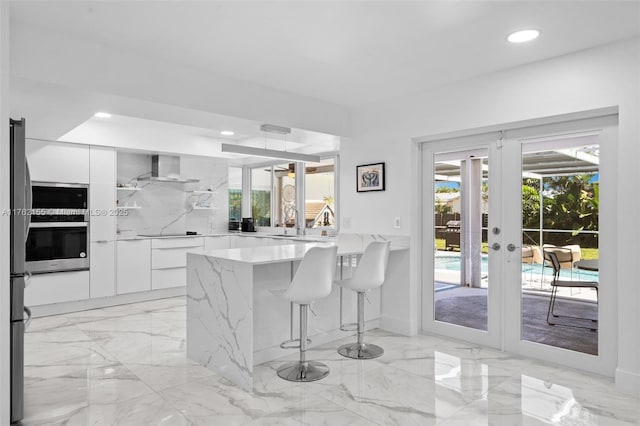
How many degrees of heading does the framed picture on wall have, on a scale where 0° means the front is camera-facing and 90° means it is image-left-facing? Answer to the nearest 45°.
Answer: approximately 45°

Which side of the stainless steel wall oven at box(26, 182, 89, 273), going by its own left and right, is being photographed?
front

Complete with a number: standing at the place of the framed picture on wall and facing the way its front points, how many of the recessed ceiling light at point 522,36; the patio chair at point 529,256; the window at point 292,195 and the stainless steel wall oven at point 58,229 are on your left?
2

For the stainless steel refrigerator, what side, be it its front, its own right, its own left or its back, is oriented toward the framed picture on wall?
front

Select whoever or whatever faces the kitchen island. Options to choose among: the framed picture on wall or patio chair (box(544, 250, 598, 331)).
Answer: the framed picture on wall

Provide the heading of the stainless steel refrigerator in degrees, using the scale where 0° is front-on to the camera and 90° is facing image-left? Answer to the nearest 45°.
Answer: approximately 270°

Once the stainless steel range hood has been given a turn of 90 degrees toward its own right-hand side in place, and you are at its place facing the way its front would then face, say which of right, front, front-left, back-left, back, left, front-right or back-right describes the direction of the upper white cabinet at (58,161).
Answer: front

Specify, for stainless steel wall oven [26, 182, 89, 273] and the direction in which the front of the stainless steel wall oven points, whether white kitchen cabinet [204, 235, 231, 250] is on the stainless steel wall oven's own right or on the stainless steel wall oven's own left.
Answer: on the stainless steel wall oven's own left

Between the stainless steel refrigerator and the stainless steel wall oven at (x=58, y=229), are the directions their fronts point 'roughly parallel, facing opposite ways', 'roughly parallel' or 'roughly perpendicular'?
roughly perpendicular
